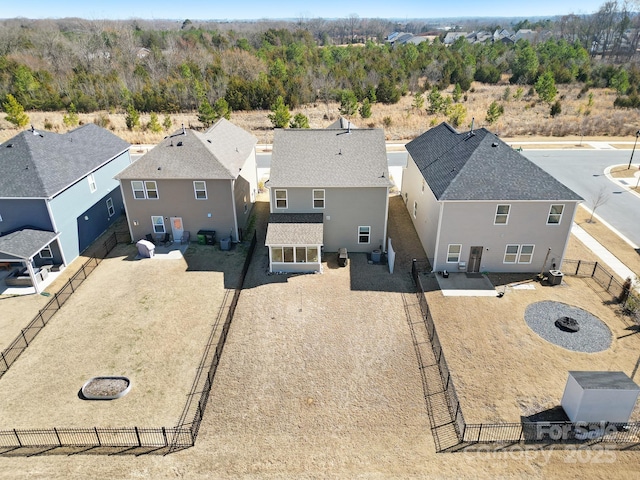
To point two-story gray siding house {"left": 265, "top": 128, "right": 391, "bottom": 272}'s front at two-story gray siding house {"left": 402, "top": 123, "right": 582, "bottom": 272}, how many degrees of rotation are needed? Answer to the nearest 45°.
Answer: approximately 90° to its right

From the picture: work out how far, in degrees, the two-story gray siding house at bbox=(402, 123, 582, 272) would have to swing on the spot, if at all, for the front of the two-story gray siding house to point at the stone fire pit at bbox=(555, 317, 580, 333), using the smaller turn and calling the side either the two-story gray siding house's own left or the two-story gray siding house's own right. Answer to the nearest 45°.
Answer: approximately 135° to the two-story gray siding house's own right

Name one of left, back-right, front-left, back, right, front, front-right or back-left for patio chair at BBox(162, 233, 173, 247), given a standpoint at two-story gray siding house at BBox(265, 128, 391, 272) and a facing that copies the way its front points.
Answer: left

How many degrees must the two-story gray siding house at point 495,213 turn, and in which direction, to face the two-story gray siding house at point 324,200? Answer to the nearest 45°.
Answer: approximately 90° to its left

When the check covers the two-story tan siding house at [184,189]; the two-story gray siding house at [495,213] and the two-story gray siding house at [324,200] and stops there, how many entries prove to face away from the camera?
3

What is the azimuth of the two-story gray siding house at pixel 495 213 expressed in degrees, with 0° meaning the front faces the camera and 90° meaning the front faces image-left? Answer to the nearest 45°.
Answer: approximately 180°

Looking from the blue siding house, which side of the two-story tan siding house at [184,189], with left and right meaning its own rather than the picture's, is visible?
left

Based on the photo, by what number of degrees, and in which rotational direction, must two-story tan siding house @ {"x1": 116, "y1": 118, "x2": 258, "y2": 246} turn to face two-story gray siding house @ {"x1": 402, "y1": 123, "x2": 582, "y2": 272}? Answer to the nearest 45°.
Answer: approximately 135° to its right

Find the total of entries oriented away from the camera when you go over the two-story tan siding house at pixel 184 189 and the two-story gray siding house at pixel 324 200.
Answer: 2

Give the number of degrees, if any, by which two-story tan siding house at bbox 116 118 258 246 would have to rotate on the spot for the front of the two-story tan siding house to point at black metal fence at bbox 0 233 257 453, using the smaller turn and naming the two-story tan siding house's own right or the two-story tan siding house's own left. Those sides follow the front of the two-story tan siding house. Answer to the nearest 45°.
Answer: approximately 180°

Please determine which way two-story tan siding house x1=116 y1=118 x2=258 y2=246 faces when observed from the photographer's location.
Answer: facing away from the viewer

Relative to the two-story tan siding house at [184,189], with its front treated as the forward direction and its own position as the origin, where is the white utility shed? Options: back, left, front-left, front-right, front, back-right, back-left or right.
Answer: back-right

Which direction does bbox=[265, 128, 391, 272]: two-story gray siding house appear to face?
away from the camera
